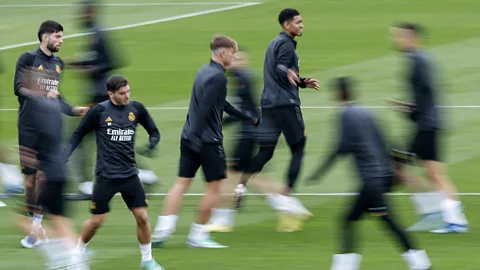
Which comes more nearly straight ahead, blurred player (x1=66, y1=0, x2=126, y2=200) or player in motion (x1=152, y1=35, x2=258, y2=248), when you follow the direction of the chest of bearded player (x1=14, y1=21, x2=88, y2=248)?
the player in motion

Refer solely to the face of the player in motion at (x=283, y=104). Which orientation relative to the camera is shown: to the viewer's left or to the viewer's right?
to the viewer's right

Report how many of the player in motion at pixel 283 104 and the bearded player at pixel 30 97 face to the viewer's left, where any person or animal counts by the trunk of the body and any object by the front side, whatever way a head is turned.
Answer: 0

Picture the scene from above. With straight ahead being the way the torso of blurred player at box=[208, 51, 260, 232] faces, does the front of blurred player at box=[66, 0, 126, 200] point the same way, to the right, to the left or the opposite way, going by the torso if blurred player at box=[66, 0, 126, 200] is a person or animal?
the same way

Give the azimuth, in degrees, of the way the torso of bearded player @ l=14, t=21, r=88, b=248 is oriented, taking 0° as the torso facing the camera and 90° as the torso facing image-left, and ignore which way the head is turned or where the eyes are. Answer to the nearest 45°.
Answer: approximately 315°

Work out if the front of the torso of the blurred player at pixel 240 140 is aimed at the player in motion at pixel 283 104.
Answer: no
